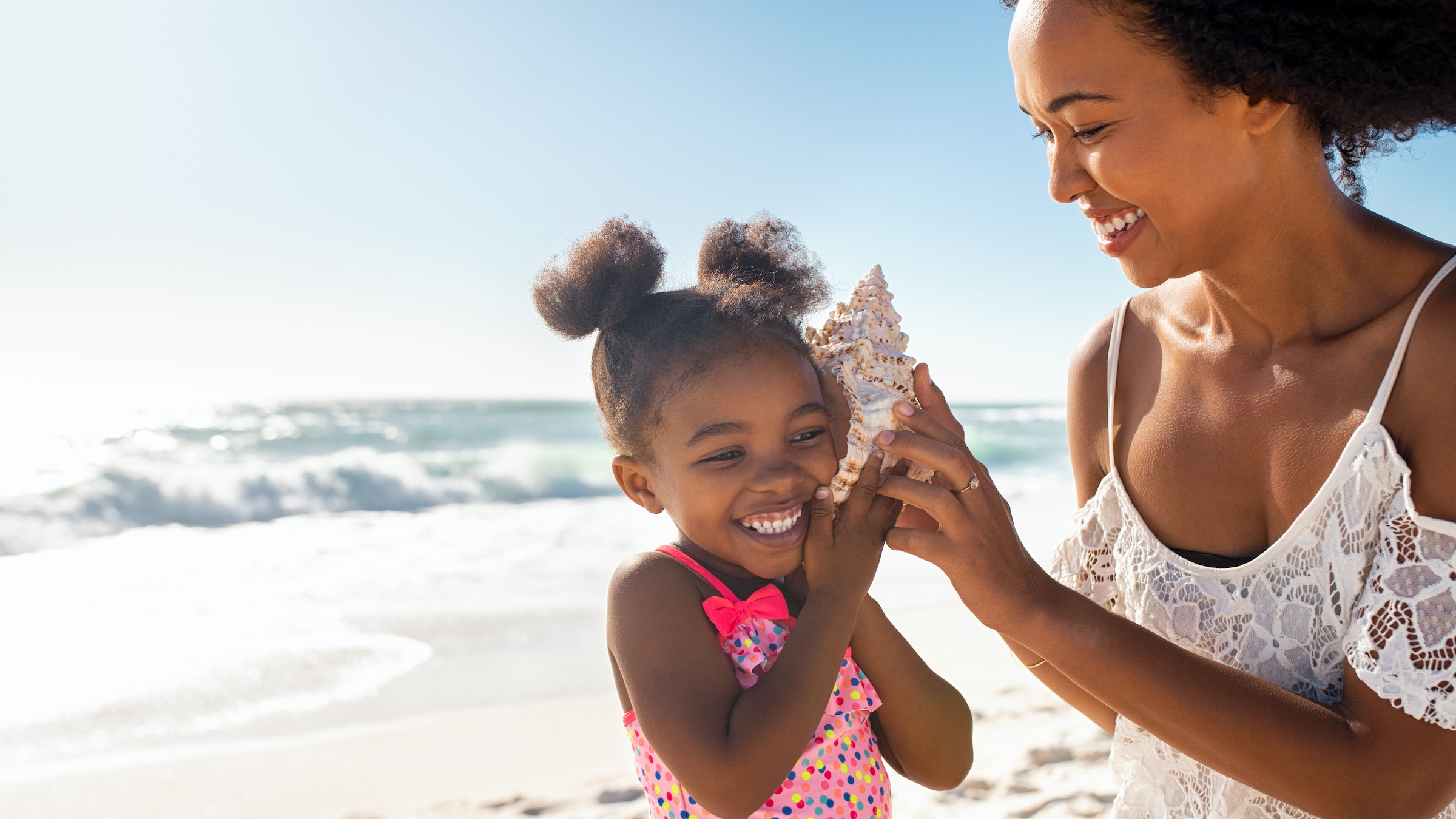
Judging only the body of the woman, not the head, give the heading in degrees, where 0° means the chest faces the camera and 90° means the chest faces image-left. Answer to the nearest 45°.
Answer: approximately 45°

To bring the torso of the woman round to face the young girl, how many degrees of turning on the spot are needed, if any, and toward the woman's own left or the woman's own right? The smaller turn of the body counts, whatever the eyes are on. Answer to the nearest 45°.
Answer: approximately 45° to the woman's own right

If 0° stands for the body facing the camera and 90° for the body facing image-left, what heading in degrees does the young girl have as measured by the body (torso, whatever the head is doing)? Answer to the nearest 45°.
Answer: approximately 315°
